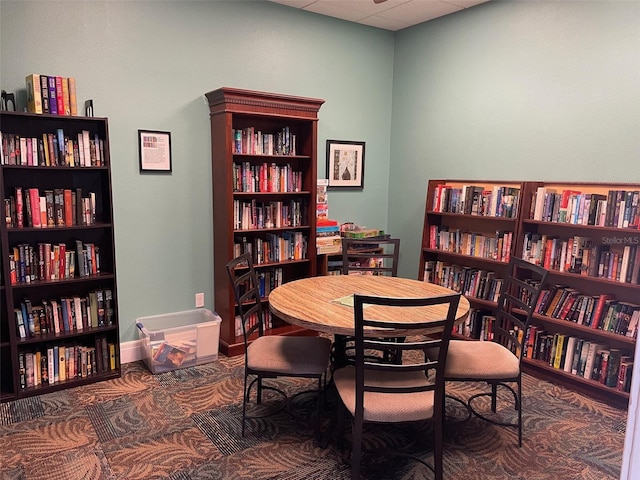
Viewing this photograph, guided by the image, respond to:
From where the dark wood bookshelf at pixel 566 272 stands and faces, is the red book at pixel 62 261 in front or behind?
in front

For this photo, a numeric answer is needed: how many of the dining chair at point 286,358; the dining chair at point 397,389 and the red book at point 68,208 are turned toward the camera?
1

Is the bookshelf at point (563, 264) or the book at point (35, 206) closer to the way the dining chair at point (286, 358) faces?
the bookshelf

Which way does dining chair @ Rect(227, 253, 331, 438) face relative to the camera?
to the viewer's right

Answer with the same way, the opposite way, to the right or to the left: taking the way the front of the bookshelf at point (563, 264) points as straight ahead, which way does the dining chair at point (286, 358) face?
the opposite way

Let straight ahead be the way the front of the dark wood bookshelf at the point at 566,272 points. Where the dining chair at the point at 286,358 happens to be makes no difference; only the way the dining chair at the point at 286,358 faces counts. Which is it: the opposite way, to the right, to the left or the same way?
the opposite way

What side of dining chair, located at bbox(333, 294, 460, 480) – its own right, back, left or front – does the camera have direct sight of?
back

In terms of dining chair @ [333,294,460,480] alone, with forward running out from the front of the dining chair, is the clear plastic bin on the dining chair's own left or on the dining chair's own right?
on the dining chair's own left

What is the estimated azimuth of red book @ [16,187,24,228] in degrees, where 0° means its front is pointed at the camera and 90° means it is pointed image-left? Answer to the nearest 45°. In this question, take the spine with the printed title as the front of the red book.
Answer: approximately 0°
